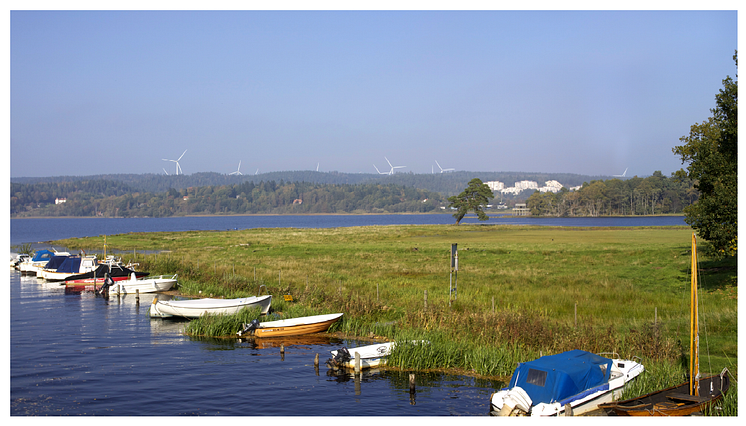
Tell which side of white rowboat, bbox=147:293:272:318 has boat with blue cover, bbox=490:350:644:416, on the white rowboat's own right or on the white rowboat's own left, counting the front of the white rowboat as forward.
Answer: on the white rowboat's own right

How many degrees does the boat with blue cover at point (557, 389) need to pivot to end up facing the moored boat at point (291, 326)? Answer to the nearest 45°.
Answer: approximately 90° to its left

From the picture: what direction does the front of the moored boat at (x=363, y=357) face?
to the viewer's right

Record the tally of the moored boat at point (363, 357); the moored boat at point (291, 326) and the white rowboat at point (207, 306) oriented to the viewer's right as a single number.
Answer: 3

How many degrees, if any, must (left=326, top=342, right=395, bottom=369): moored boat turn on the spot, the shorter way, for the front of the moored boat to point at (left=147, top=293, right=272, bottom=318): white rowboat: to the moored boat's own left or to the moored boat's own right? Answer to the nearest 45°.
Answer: approximately 135° to the moored boat's own left

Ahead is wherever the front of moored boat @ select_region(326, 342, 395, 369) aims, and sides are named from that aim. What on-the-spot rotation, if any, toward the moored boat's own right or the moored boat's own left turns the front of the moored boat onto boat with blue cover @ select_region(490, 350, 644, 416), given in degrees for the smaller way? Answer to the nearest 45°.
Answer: approximately 45° to the moored boat's own right

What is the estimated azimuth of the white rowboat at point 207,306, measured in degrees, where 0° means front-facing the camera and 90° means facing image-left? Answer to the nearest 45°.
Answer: approximately 270°

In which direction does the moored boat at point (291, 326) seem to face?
to the viewer's right

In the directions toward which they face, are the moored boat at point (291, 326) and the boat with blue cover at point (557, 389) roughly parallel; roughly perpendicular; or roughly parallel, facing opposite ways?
roughly parallel

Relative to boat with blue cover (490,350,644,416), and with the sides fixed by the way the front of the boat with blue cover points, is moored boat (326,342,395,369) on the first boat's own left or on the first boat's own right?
on the first boat's own left
